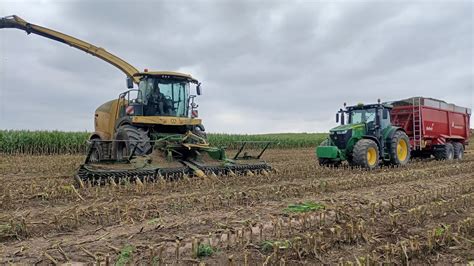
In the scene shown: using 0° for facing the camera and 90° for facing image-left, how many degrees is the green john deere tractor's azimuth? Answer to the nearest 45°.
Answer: approximately 45°

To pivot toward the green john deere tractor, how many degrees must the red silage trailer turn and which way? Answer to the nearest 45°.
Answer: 0° — it already faces it

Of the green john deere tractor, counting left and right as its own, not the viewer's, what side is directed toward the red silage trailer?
back

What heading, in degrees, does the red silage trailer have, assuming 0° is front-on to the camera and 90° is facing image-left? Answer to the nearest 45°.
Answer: approximately 45°
